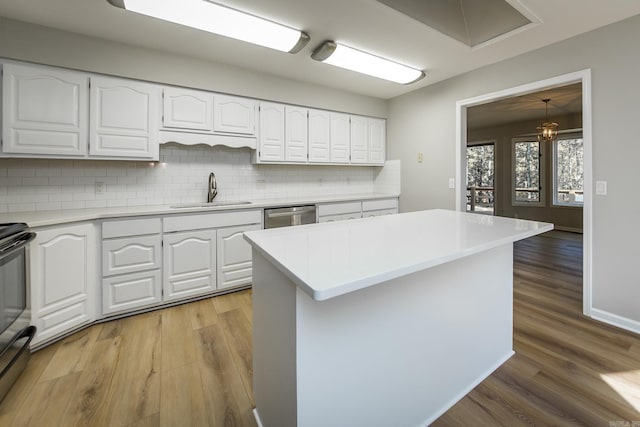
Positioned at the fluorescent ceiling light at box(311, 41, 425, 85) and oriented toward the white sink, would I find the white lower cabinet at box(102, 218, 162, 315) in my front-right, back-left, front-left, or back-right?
front-left

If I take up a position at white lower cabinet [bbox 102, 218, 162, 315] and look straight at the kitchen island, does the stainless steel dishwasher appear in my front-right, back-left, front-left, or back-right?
front-left

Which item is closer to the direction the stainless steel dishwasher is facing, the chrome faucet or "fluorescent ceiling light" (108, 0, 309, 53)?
the fluorescent ceiling light

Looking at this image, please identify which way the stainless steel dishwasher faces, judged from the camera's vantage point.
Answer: facing the viewer and to the right of the viewer

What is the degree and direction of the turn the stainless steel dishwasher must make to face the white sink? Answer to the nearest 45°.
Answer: approximately 135° to its right

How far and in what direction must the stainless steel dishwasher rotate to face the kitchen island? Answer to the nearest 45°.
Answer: approximately 45° to its right

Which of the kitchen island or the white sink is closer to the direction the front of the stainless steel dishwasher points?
the kitchen island

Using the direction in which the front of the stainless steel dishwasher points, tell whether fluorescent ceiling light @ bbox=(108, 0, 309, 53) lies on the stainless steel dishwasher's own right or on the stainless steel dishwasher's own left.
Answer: on the stainless steel dishwasher's own right

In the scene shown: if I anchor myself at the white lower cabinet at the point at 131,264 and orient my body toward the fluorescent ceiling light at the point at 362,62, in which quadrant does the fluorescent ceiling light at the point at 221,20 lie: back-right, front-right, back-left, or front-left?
front-right

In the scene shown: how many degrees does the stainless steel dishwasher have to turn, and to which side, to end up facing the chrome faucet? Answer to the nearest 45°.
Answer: approximately 135° to its right

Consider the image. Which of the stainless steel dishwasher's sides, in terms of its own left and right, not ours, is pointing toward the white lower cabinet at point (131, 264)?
right
